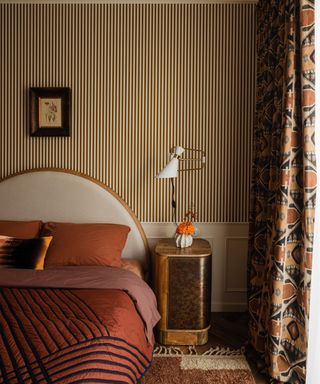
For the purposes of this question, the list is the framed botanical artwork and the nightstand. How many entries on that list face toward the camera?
2

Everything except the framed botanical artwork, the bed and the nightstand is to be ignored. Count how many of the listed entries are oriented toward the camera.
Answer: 3

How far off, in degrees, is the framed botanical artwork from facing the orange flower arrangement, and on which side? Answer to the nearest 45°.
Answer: approximately 45° to its left

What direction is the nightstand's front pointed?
toward the camera

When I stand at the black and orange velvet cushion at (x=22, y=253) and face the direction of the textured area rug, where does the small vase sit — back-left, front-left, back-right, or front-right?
front-left

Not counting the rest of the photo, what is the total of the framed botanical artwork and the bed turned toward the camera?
2

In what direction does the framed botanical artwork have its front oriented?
toward the camera

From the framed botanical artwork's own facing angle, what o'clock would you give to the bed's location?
The bed is roughly at 12 o'clock from the framed botanical artwork.

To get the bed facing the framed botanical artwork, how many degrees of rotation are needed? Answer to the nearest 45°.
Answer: approximately 180°

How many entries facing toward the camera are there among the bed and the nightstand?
2
